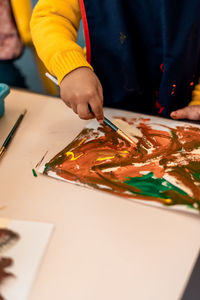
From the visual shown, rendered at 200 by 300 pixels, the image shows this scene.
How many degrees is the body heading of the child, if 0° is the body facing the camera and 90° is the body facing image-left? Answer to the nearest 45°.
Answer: approximately 0°
